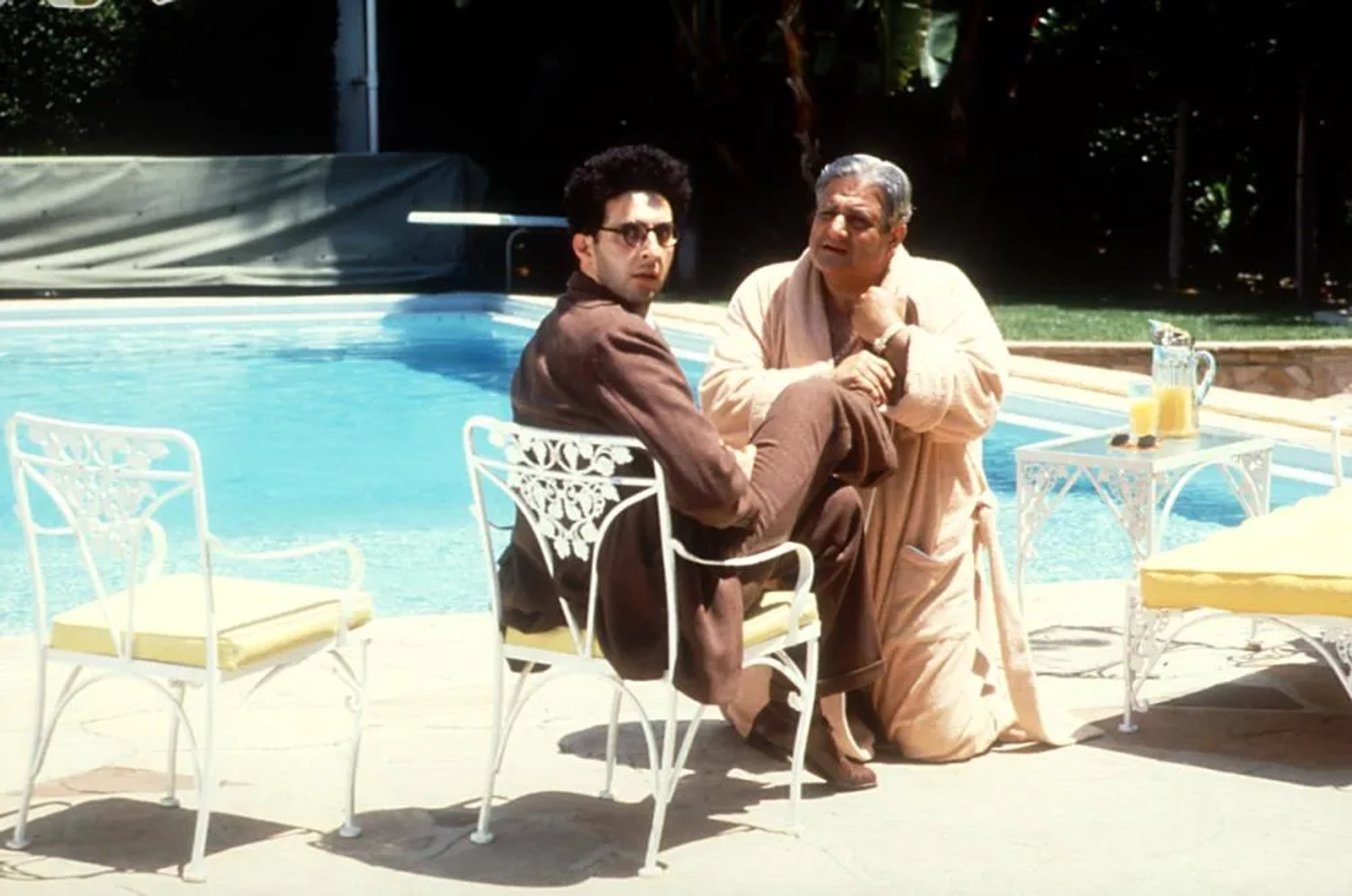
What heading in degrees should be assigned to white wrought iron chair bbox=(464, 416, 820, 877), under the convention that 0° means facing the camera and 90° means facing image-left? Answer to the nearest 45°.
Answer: approximately 225°

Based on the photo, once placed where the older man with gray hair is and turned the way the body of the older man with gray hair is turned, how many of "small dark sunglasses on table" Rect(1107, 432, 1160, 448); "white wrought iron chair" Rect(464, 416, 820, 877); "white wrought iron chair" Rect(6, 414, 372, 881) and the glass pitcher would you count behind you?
2

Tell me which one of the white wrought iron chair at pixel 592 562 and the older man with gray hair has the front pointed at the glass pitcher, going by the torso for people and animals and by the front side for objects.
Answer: the white wrought iron chair

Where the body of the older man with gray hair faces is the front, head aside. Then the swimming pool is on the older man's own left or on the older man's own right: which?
on the older man's own right

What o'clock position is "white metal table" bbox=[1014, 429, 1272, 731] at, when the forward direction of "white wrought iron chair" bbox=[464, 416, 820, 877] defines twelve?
The white metal table is roughly at 12 o'clock from the white wrought iron chair.

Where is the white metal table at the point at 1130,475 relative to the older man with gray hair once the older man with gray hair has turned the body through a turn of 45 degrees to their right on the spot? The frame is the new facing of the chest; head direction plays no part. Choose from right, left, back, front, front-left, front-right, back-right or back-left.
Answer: back-right

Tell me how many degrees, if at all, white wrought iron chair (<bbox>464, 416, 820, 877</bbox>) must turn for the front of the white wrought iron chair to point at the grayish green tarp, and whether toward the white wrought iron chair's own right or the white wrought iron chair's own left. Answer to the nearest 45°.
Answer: approximately 45° to the white wrought iron chair's own left

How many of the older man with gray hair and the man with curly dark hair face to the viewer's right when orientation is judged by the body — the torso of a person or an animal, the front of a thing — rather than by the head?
1

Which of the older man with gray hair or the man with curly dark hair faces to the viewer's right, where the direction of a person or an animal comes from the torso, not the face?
the man with curly dark hair

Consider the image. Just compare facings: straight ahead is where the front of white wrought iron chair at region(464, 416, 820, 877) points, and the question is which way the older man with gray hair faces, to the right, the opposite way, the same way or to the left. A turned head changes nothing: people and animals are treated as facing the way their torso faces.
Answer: the opposite way

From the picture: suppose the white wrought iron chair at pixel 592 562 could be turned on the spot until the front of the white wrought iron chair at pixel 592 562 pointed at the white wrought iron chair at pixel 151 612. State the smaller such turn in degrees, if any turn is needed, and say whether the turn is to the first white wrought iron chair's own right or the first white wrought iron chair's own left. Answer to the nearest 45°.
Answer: approximately 135° to the first white wrought iron chair's own left
